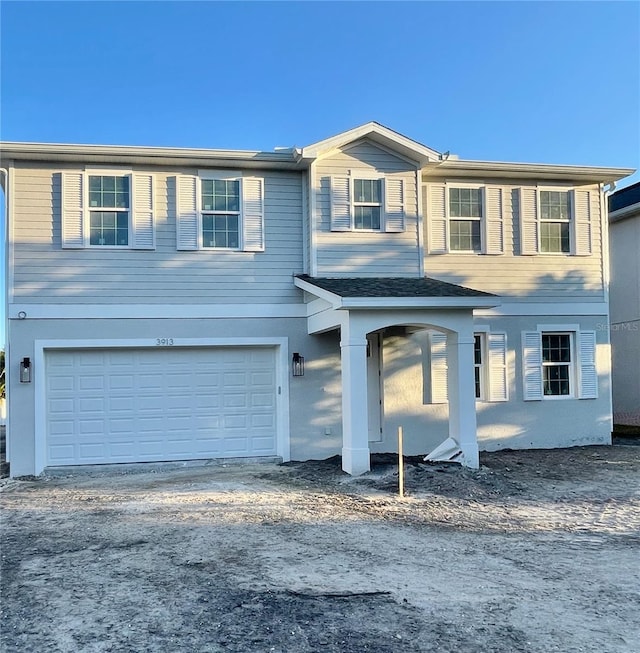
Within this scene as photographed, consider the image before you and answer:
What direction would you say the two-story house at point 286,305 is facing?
toward the camera
